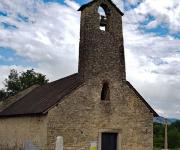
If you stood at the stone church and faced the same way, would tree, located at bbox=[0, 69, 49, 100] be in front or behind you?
behind

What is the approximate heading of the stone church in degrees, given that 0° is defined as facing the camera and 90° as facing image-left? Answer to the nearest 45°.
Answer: approximately 315°
